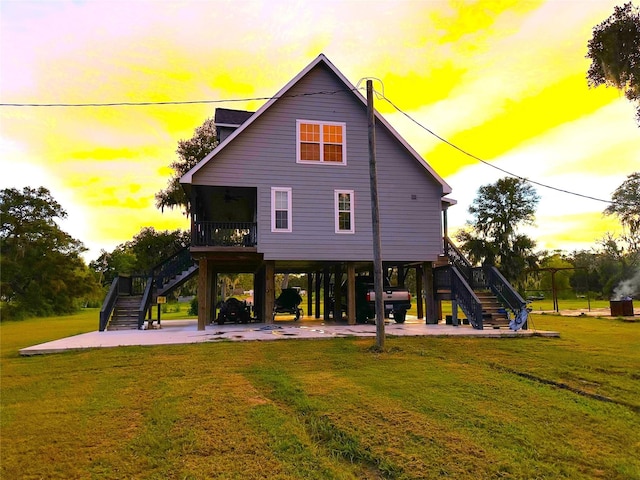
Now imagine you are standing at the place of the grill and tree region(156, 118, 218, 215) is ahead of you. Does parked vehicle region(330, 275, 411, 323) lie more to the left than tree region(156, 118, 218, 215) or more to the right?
left

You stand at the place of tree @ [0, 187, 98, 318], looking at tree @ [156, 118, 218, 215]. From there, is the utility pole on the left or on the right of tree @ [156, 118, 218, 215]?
right

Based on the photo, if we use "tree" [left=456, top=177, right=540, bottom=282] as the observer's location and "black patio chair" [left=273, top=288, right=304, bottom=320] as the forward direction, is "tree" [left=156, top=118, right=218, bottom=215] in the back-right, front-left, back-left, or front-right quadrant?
front-right

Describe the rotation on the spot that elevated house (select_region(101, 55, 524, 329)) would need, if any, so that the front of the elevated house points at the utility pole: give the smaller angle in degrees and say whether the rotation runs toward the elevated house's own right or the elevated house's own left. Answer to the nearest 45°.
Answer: approximately 90° to the elevated house's own left

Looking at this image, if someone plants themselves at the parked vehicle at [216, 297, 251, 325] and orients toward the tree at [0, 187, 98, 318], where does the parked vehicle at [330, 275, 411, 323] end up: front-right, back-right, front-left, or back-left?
back-right

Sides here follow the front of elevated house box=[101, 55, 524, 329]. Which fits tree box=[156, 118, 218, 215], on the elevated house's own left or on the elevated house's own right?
on the elevated house's own right

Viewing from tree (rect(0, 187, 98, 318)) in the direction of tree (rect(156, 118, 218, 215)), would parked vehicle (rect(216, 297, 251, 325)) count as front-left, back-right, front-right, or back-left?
front-right
